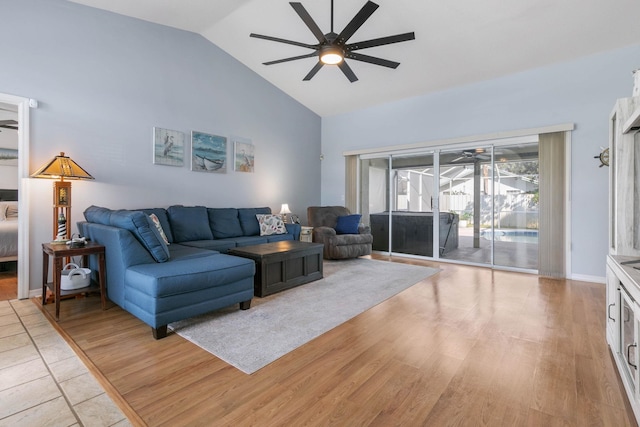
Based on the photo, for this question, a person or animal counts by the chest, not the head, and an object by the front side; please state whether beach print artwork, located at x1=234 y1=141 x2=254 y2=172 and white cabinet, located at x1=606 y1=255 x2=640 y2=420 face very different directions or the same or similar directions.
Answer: very different directions

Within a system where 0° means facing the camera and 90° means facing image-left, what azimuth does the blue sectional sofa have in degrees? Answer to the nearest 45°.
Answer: approximately 315°

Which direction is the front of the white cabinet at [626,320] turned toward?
to the viewer's left

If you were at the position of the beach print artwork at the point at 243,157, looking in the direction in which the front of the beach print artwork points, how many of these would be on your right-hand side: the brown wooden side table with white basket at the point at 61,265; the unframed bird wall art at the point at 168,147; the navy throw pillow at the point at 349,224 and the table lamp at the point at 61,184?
3

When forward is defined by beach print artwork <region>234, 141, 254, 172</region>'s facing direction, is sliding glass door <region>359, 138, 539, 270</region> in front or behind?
in front

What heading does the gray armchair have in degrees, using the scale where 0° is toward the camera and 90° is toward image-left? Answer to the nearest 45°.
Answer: approximately 315°

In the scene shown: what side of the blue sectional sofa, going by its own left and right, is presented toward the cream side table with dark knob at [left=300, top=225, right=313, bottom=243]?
left

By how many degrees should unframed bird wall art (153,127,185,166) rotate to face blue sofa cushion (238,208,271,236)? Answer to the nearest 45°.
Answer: approximately 45° to its left

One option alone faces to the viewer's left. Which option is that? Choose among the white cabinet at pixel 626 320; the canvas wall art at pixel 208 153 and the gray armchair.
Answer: the white cabinet

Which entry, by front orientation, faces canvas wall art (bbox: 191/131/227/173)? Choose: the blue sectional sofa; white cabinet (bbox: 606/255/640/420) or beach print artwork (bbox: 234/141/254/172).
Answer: the white cabinet

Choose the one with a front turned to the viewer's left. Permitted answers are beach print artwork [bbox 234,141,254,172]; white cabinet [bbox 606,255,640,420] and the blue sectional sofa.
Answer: the white cabinet

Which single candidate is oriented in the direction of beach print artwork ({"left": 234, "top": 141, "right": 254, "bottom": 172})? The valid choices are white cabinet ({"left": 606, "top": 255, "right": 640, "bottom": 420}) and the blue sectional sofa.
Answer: the white cabinet

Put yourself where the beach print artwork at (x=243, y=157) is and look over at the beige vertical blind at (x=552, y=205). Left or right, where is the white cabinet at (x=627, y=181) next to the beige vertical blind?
right

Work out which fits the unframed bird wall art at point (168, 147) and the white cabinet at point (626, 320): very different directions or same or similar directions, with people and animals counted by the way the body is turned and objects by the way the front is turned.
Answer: very different directions

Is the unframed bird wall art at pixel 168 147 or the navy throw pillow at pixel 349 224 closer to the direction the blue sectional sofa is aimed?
the navy throw pillow

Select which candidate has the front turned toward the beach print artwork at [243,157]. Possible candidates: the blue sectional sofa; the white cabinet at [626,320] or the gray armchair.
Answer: the white cabinet
